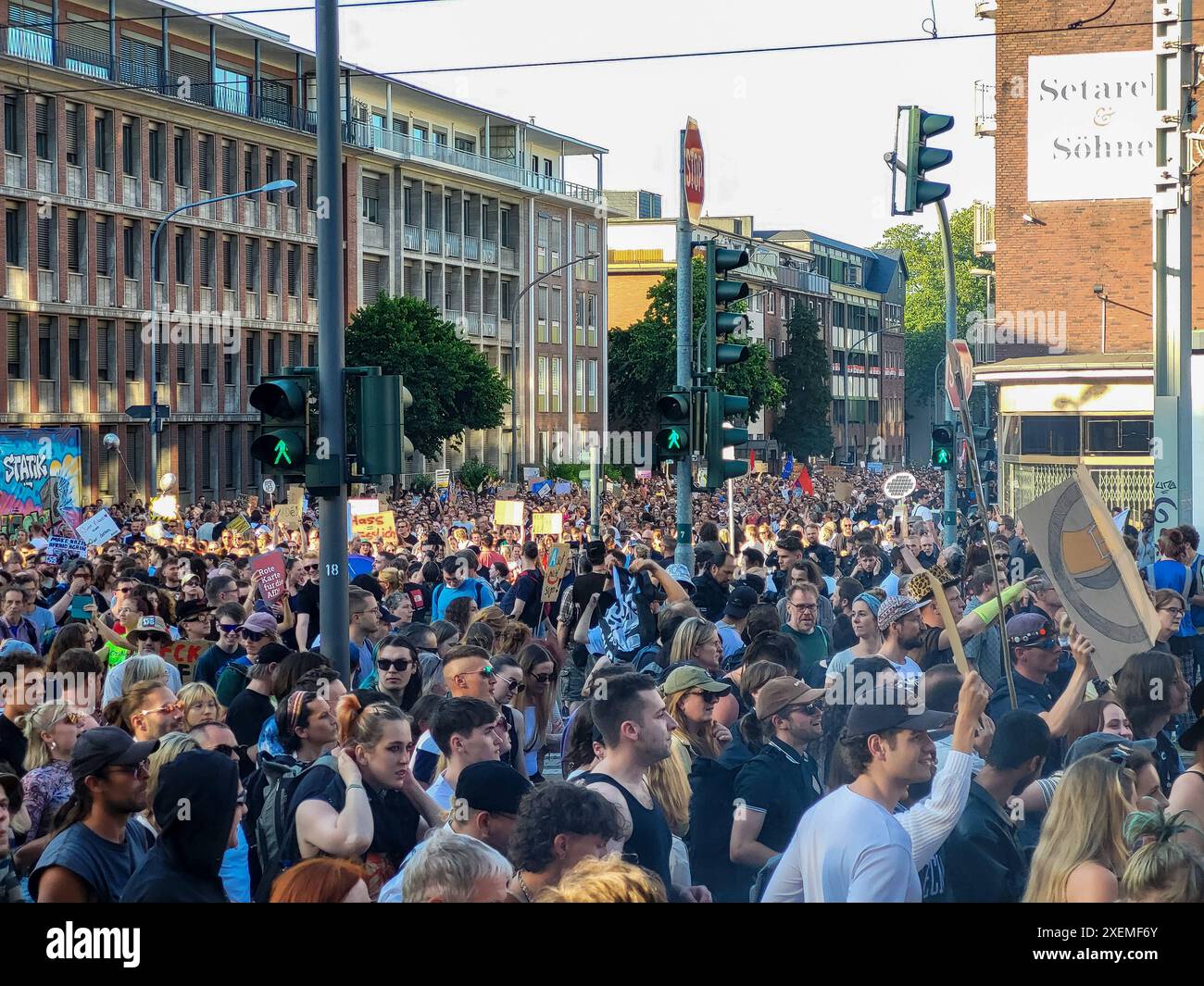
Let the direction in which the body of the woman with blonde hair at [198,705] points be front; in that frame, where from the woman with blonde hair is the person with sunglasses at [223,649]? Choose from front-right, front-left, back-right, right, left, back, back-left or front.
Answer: back-left

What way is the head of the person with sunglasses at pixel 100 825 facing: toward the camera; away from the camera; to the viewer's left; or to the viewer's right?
to the viewer's right

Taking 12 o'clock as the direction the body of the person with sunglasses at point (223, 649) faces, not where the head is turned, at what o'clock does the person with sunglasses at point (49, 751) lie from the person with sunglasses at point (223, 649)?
the person with sunglasses at point (49, 751) is roughly at 2 o'clock from the person with sunglasses at point (223, 649).

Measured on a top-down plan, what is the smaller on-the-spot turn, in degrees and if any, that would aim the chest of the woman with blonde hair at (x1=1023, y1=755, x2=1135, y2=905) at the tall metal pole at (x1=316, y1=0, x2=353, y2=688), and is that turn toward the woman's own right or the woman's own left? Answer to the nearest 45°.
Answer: approximately 90° to the woman's own left

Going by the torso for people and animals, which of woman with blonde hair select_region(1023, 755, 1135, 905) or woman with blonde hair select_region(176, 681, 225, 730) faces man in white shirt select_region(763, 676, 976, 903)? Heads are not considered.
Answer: woman with blonde hair select_region(176, 681, 225, 730)

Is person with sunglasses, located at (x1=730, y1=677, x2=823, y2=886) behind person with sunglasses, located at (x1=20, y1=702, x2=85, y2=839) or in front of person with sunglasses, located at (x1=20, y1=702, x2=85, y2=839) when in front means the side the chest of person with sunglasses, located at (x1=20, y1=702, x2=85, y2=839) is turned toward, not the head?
in front

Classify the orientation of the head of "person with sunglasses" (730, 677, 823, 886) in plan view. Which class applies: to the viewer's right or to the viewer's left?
to the viewer's right
